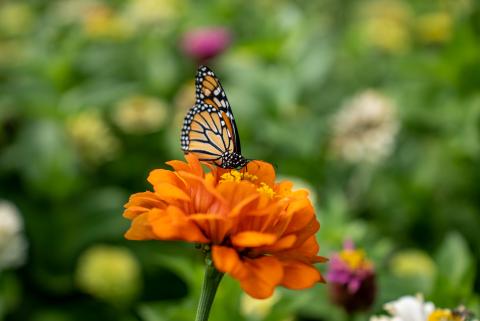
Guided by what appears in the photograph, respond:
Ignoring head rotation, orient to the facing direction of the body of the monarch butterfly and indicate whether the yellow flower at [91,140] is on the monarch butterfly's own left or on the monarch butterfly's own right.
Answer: on the monarch butterfly's own left

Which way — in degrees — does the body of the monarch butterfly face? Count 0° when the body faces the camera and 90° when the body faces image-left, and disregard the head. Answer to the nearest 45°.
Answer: approximately 270°

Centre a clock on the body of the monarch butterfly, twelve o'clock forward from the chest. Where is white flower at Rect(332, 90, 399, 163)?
The white flower is roughly at 10 o'clock from the monarch butterfly.
